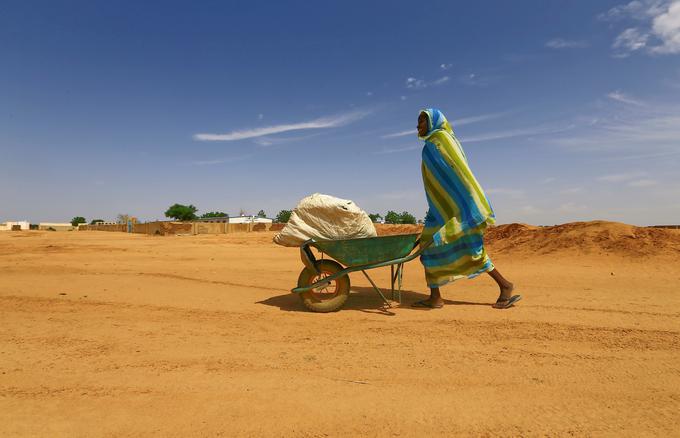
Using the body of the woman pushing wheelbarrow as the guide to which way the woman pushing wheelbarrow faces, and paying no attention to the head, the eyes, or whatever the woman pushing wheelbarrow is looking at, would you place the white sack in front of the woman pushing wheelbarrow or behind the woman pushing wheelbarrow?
in front

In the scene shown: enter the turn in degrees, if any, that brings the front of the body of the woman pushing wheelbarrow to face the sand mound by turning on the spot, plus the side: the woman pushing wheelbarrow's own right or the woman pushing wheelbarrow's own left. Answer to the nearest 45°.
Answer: approximately 135° to the woman pushing wheelbarrow's own right

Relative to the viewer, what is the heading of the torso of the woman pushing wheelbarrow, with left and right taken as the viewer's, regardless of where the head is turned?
facing to the left of the viewer

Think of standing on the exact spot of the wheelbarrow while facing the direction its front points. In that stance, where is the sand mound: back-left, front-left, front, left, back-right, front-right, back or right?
back-right

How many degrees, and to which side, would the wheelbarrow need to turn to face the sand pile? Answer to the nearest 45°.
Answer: approximately 90° to its right

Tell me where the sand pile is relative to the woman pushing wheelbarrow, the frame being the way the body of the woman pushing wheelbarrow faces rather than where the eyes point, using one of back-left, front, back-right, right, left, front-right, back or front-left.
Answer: right

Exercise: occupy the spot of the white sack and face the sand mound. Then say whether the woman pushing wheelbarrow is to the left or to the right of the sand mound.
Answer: right

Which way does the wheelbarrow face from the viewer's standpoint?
to the viewer's left

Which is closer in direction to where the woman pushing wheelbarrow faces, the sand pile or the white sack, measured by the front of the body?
the white sack
